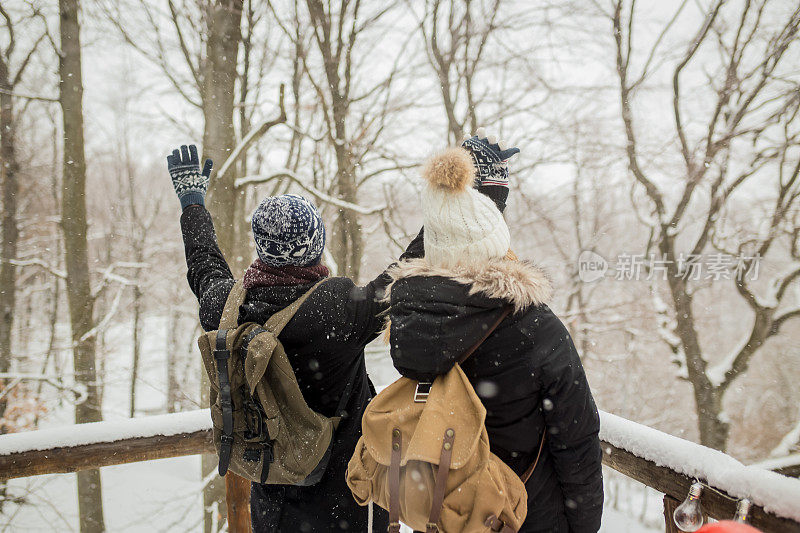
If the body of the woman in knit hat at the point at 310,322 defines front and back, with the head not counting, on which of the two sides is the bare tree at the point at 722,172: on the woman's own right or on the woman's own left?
on the woman's own right

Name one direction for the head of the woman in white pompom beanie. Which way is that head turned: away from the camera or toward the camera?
away from the camera

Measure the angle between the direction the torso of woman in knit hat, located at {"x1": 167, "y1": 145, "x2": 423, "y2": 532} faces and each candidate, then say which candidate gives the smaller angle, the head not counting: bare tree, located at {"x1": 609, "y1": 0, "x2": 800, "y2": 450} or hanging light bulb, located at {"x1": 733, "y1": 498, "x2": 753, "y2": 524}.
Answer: the bare tree

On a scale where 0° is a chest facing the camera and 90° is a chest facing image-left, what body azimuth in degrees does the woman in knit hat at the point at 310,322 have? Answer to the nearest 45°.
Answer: approximately 180°

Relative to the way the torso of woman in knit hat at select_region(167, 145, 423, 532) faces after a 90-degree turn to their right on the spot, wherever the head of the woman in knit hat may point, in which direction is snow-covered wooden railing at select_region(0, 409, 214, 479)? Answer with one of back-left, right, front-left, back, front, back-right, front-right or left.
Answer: back-left

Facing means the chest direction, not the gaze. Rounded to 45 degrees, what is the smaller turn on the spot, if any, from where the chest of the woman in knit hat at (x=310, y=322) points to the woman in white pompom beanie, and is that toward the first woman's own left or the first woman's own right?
approximately 135° to the first woman's own right

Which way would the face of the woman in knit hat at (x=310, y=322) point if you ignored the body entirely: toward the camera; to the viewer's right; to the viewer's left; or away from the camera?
away from the camera
